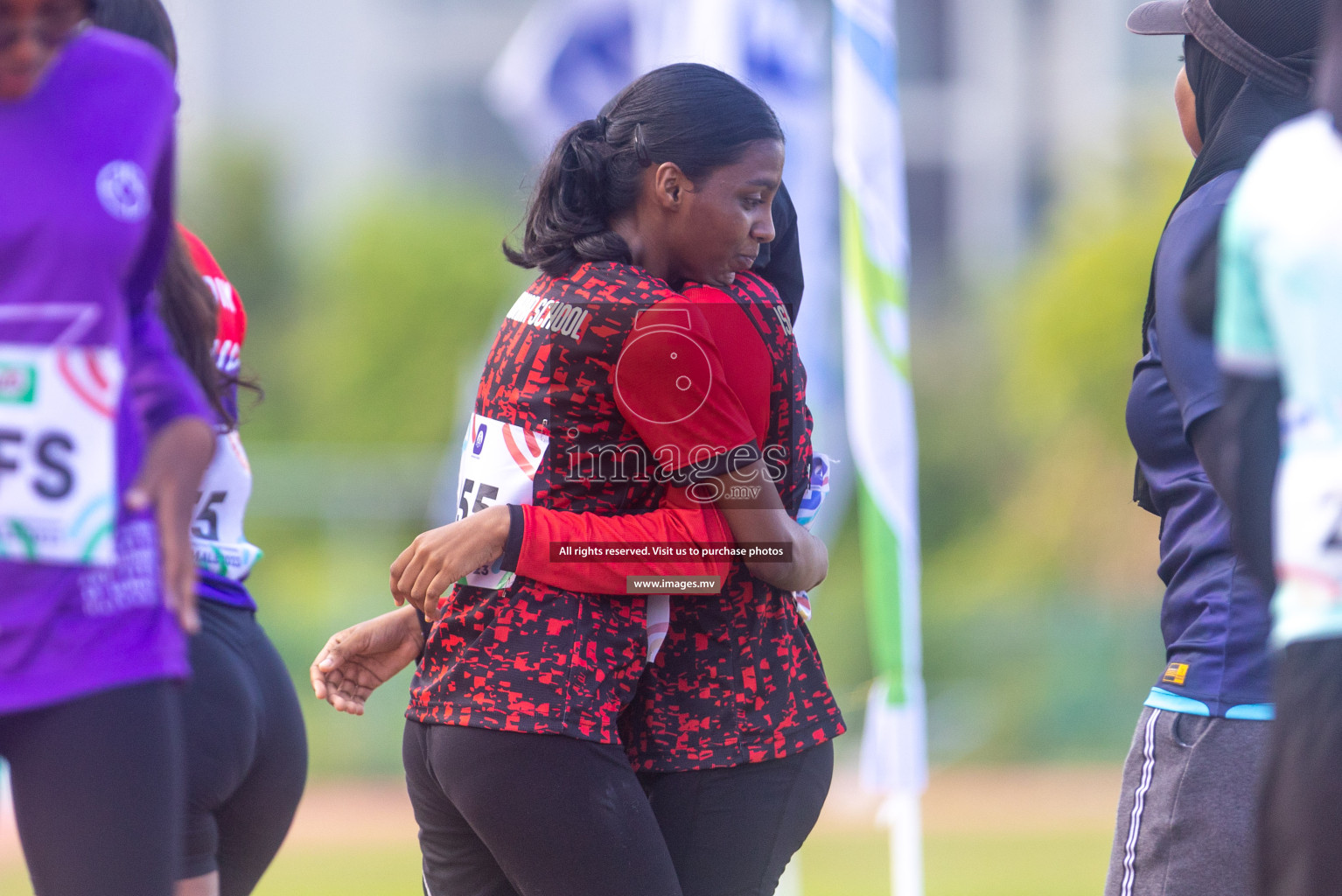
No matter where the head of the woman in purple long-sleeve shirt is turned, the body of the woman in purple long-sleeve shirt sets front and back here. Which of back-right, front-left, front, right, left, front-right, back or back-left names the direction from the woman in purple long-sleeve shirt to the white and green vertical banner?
back-left

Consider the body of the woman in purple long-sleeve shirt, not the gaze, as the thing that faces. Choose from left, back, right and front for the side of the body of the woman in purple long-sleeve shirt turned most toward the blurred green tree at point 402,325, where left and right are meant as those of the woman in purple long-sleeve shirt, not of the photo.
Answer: back

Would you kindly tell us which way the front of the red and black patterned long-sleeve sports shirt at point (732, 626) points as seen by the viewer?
to the viewer's left

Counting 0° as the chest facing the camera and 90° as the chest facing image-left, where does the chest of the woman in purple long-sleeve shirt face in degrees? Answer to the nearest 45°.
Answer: approximately 0°

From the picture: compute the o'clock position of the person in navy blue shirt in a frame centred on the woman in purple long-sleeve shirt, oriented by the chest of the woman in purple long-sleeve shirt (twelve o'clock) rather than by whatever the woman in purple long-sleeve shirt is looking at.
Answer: The person in navy blue shirt is roughly at 9 o'clock from the woman in purple long-sleeve shirt.

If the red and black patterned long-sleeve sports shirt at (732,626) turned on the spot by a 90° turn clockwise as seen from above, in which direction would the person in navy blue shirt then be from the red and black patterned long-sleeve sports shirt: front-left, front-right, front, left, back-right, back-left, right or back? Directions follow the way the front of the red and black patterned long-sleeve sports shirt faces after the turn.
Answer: right

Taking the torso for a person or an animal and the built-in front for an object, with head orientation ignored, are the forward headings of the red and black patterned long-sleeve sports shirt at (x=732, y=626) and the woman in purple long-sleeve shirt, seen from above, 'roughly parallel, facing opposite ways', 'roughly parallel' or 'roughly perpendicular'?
roughly perpendicular
